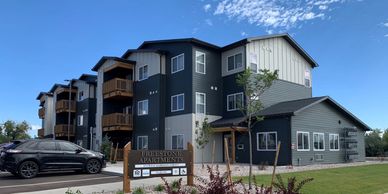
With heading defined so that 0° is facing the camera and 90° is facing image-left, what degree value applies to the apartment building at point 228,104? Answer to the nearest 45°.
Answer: approximately 45°

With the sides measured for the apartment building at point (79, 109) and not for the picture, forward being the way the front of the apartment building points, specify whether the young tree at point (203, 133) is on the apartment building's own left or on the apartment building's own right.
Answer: on the apartment building's own left

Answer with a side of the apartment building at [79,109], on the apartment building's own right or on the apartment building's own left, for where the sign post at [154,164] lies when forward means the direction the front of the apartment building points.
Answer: on the apartment building's own left

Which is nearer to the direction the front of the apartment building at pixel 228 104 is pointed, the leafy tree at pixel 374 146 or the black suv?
the black suv

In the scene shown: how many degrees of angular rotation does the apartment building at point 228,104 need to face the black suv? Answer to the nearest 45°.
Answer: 0° — it already faces it

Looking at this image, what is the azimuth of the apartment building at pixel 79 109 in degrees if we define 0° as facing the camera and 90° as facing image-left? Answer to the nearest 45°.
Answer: approximately 45°

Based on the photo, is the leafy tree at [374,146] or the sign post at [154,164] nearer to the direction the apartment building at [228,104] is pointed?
the sign post

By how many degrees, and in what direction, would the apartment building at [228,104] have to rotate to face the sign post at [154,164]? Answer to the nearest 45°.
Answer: approximately 45° to its left
